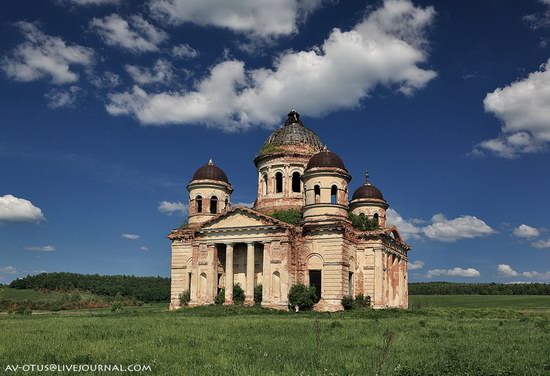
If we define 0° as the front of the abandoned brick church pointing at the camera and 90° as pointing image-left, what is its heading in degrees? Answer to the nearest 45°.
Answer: approximately 45°
